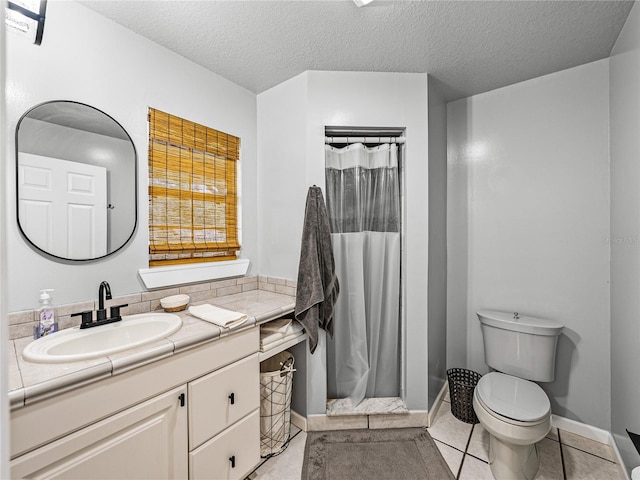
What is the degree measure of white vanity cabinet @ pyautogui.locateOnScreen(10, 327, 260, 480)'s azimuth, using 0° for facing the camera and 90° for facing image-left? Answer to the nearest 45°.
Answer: approximately 315°

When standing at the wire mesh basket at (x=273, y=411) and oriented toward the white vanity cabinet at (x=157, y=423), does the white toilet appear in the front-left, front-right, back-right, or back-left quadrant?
back-left

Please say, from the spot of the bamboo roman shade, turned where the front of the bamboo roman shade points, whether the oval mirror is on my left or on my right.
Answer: on my right

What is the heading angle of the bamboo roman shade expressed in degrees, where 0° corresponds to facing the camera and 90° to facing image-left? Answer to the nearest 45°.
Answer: approximately 315°
